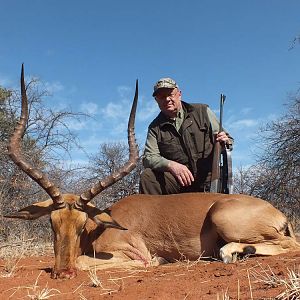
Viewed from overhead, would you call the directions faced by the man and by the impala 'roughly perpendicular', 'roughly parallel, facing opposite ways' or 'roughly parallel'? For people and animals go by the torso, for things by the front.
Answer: roughly perpendicular

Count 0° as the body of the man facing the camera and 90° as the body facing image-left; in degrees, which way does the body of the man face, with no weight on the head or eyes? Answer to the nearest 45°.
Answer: approximately 0°

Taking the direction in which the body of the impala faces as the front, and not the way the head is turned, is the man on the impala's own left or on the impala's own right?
on the impala's own right

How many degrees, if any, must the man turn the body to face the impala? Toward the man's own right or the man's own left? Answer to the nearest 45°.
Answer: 0° — they already face it

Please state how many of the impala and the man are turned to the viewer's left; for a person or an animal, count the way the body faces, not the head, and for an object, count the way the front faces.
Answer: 1

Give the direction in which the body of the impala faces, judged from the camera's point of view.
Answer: to the viewer's left

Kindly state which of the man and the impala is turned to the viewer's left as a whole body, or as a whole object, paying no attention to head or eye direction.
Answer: the impala
